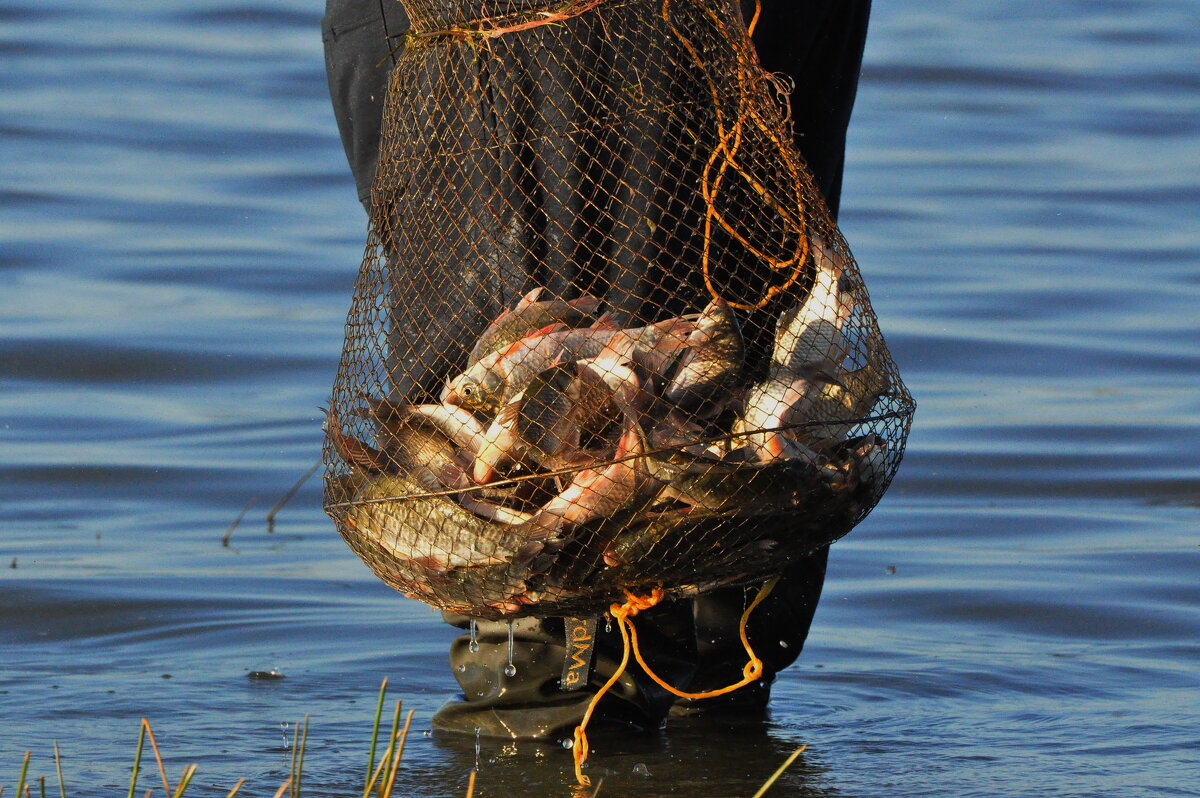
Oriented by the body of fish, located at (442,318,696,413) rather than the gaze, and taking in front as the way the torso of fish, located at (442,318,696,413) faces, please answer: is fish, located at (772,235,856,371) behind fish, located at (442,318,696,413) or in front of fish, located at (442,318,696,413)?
behind

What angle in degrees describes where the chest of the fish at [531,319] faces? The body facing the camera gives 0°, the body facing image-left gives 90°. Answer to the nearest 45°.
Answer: approximately 90°

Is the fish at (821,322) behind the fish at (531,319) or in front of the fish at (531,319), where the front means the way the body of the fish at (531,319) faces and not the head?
behind

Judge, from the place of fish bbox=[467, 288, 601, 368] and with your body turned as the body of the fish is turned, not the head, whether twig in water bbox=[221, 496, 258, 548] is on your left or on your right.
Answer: on your right

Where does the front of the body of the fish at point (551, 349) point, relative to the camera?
to the viewer's left

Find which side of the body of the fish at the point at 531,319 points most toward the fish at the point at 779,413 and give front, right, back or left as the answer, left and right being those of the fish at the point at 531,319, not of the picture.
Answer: back
